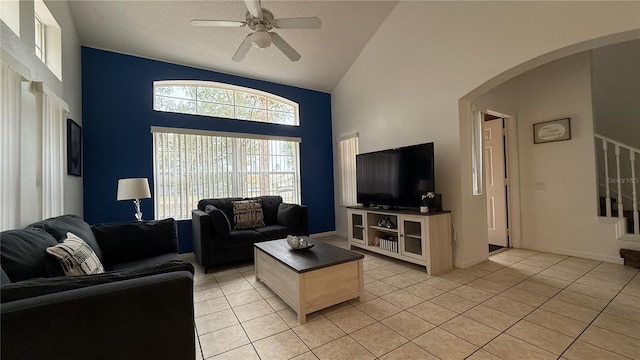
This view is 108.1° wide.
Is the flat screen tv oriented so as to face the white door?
no

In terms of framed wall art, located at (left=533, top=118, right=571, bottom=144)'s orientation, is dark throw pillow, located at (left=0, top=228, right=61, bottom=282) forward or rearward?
forward

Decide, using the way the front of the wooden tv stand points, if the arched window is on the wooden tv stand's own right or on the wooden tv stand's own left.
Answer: on the wooden tv stand's own right

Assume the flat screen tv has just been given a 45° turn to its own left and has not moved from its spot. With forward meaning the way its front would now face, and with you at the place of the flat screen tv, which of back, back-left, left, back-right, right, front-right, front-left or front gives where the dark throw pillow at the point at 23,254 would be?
front-right

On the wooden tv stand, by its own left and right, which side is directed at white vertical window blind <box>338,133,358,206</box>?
right

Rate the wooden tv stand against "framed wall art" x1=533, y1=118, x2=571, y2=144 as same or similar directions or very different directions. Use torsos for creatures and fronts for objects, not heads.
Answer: same or similar directions

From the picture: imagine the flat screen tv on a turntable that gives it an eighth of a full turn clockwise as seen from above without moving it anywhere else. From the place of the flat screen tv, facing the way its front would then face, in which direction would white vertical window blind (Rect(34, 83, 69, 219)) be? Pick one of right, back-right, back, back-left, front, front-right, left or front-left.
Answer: front-left

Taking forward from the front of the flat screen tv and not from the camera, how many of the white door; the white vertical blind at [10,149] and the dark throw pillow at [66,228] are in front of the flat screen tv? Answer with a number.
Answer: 2

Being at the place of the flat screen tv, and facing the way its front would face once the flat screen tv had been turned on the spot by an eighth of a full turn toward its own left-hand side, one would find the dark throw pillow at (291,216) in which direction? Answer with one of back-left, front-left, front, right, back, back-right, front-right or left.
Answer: right

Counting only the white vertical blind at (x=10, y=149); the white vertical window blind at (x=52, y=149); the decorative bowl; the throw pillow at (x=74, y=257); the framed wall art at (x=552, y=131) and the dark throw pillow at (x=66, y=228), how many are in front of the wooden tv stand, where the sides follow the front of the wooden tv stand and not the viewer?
5

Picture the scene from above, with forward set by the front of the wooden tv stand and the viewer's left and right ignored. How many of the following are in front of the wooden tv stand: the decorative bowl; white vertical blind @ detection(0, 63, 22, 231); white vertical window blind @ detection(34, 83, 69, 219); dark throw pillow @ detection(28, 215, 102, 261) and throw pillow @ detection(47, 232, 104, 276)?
5

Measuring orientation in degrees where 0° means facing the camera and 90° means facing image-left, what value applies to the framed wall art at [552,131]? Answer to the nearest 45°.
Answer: approximately 45°

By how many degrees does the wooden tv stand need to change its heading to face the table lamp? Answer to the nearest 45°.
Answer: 0° — it already faces it

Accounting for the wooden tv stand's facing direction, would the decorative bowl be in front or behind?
in front

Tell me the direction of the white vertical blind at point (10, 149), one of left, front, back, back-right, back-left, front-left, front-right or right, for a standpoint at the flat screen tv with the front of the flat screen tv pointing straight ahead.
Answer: front

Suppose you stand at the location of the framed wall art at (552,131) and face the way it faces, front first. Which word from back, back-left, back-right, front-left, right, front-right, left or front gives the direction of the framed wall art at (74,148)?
front

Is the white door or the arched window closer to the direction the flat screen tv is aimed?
the arched window
